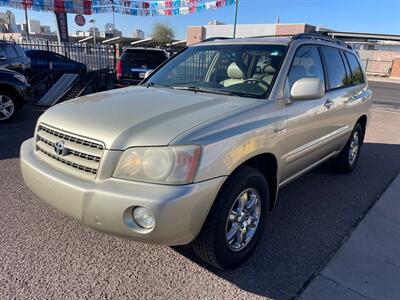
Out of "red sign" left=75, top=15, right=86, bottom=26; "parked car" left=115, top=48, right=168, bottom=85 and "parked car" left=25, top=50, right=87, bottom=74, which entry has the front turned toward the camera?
the red sign

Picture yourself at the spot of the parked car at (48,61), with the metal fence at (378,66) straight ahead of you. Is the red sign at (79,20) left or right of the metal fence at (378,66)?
left

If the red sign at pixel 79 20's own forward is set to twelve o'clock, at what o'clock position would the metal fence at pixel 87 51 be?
The metal fence is roughly at 12 o'clock from the red sign.

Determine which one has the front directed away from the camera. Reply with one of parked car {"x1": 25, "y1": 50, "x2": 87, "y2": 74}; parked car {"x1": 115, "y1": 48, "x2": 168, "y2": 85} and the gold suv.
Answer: parked car {"x1": 115, "y1": 48, "x2": 168, "y2": 85}

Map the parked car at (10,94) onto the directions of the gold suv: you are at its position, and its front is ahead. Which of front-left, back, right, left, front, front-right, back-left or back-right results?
right

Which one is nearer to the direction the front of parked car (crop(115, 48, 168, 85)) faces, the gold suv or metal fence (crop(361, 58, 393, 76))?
the metal fence

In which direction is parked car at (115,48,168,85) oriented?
away from the camera

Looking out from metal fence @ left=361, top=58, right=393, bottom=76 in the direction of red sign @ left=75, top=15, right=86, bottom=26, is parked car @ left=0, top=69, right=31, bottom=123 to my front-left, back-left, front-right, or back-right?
front-left

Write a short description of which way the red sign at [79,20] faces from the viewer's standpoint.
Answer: facing the viewer

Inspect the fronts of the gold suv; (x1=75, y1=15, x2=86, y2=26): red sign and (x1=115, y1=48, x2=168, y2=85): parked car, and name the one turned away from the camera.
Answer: the parked car

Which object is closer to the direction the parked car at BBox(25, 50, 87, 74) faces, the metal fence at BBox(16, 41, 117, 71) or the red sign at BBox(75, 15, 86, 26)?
the metal fence

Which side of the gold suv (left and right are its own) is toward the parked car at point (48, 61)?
right

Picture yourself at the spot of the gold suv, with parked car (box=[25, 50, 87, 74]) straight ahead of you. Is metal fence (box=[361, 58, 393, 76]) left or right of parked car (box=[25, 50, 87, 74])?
right
